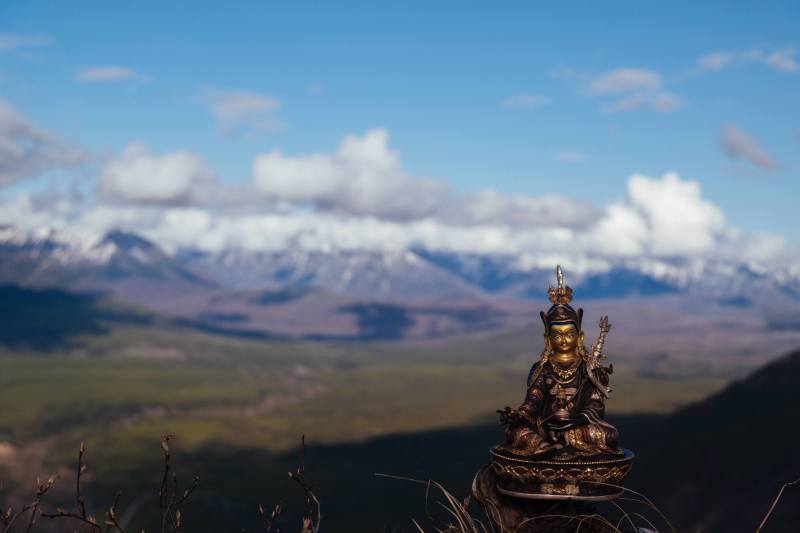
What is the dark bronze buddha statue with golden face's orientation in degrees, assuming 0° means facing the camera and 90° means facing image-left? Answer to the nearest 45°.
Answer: approximately 0°
